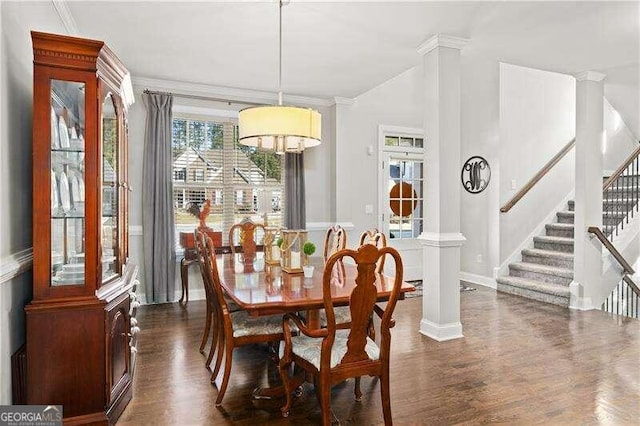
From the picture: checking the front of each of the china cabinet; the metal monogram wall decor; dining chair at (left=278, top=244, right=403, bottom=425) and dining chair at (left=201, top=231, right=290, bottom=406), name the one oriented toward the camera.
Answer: the metal monogram wall decor

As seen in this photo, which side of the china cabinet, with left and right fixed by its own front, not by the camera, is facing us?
right

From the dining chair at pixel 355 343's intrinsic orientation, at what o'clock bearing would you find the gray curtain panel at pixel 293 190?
The gray curtain panel is roughly at 1 o'clock from the dining chair.

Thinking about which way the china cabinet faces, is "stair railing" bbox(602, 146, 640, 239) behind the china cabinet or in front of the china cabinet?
in front

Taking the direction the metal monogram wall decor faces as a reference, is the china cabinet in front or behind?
in front

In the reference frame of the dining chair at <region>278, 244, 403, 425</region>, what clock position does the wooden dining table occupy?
The wooden dining table is roughly at 12 o'clock from the dining chair.

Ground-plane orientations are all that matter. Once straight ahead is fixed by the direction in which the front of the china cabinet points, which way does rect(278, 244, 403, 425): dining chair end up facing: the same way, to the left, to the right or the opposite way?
to the left

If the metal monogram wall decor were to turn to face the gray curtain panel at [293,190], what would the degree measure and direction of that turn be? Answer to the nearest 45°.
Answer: approximately 45° to its right

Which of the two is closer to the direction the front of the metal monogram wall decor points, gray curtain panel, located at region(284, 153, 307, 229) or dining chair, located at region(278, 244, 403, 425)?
the dining chair
